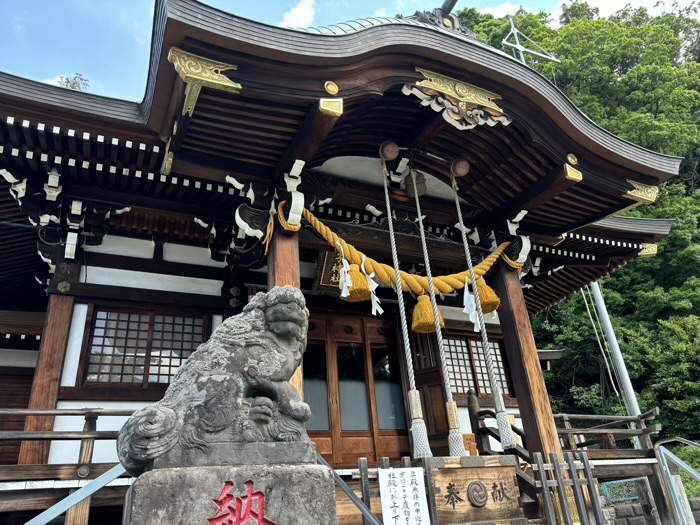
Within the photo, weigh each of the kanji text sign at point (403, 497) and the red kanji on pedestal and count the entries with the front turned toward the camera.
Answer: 2

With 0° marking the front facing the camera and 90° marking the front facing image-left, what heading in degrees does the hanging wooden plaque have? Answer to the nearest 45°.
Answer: approximately 315°

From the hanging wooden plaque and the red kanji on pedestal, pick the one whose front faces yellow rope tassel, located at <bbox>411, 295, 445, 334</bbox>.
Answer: the hanging wooden plaque

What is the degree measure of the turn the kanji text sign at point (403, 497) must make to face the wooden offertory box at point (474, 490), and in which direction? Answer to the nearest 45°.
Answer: approximately 135° to its left

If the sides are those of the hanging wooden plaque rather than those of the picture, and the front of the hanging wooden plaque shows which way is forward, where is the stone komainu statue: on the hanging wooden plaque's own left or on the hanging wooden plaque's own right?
on the hanging wooden plaque's own right
